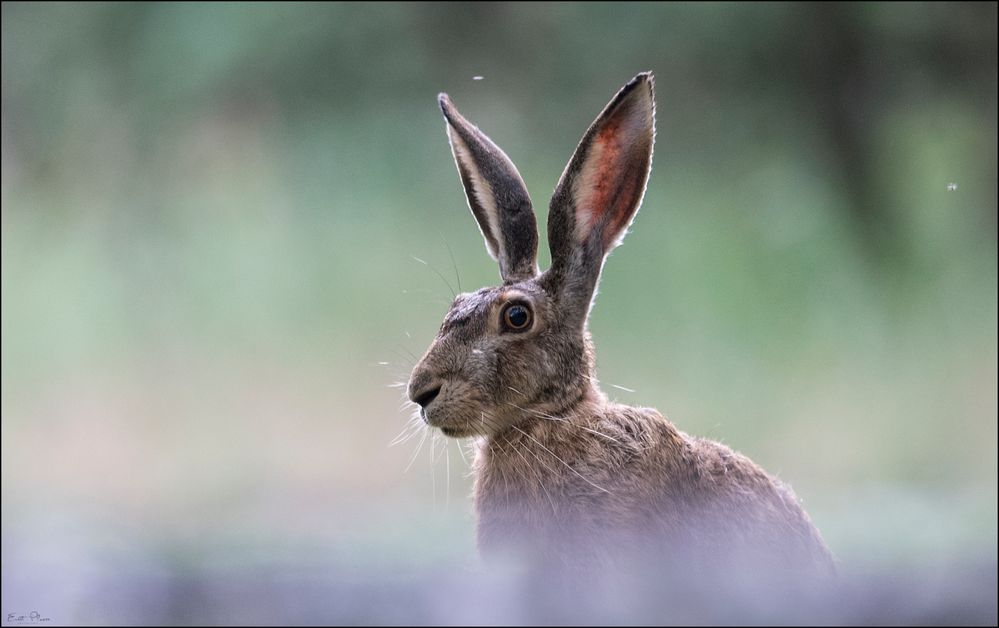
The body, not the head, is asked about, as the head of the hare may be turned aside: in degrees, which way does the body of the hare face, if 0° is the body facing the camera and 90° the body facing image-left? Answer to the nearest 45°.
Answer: approximately 90°
